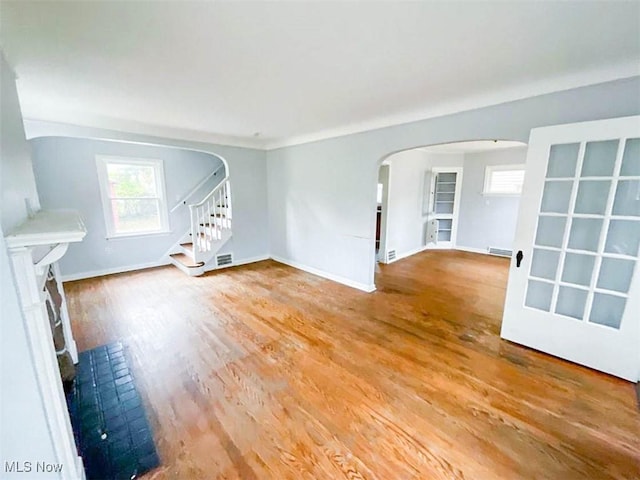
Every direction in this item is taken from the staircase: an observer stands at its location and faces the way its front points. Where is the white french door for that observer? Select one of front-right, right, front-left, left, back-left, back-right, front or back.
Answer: left

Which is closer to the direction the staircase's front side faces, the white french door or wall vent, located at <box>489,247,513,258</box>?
the white french door

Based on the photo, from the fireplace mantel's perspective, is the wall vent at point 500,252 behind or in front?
in front

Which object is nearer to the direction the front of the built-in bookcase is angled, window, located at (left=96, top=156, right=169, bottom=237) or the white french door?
the white french door

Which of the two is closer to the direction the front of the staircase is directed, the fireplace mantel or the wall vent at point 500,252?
the fireplace mantel

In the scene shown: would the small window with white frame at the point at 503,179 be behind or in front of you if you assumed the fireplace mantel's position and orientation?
in front

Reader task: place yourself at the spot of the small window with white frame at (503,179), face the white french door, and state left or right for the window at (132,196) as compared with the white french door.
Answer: right

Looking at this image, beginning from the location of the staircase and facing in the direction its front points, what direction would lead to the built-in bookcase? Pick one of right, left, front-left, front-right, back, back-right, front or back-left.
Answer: back-left

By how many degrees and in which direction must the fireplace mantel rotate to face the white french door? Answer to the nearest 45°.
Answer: approximately 45° to its right

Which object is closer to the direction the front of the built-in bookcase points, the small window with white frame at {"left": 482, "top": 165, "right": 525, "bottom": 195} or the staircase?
the staircase

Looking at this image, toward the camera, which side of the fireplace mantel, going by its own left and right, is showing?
right

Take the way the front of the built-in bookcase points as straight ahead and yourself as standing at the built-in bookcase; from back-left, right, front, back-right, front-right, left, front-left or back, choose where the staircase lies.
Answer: front-right

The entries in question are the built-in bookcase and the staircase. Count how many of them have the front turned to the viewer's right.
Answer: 0
